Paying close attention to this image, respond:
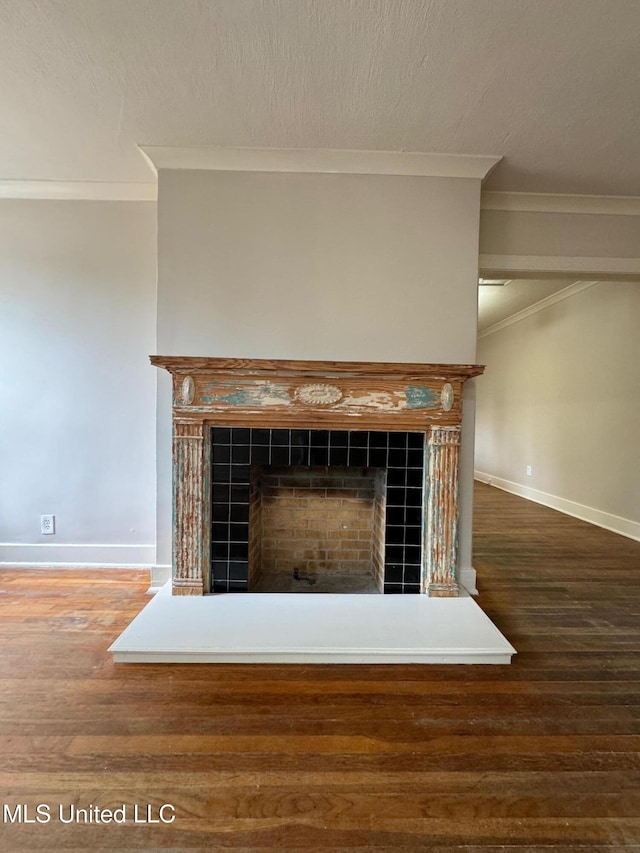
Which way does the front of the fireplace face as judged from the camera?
facing the viewer
